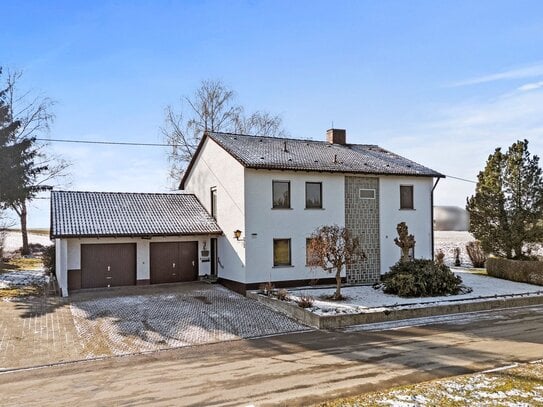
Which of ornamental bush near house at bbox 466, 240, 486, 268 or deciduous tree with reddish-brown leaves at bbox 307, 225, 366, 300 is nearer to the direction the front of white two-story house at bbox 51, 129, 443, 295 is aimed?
the deciduous tree with reddish-brown leaves

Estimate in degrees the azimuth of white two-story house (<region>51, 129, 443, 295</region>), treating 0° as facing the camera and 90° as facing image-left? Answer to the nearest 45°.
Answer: approximately 0°

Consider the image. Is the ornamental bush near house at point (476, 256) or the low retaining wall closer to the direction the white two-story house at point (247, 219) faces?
the low retaining wall

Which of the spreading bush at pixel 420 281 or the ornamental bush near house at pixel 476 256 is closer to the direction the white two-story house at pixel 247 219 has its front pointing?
the spreading bush

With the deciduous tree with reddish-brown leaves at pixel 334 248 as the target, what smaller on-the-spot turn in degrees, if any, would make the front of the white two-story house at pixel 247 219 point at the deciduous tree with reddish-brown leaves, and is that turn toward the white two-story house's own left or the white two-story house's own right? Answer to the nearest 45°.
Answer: approximately 45° to the white two-story house's own left

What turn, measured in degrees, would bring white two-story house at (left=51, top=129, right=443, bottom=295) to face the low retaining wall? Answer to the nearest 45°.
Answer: approximately 45° to its left

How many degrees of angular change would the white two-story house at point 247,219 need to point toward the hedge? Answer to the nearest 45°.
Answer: approximately 90° to its left
